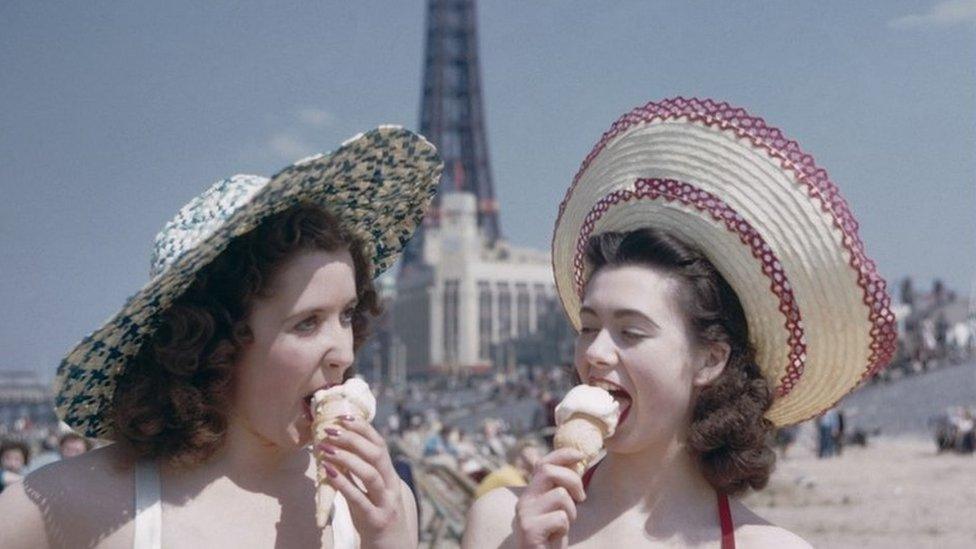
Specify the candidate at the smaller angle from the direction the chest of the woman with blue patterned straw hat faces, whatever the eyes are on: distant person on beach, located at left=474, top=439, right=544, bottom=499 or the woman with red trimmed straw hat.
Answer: the woman with red trimmed straw hat

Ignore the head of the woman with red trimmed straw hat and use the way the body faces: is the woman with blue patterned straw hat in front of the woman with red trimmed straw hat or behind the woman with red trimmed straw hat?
in front

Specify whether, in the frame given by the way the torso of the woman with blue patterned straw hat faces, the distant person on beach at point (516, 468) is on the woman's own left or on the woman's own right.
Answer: on the woman's own left

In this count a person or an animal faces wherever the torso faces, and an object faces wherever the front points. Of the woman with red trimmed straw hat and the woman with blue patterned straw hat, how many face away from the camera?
0
